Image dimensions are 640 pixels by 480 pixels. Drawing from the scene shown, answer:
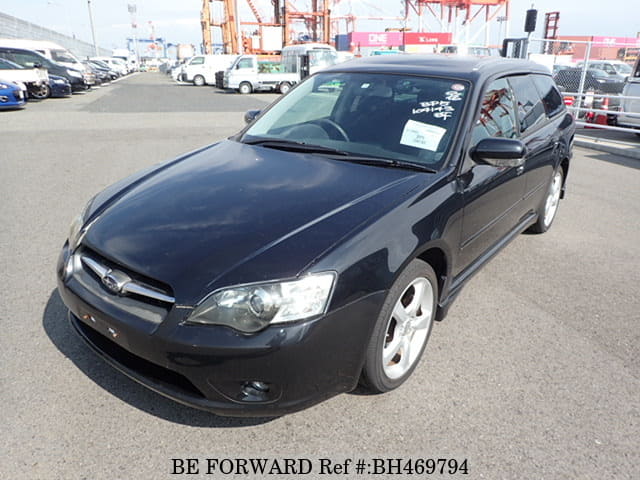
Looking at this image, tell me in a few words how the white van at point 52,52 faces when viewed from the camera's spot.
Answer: facing to the right of the viewer

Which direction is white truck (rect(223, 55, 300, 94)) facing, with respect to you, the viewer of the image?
facing to the left of the viewer

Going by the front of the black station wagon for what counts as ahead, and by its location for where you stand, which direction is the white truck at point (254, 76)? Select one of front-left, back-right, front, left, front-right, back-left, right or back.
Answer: back-right

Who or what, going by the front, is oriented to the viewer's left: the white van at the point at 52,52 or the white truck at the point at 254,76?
the white truck

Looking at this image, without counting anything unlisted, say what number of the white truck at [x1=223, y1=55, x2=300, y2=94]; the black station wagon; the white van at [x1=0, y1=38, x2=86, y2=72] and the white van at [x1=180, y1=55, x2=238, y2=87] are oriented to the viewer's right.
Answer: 1

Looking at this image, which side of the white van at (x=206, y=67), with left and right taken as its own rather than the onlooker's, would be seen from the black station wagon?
left

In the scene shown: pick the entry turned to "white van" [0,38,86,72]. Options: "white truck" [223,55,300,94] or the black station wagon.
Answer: the white truck

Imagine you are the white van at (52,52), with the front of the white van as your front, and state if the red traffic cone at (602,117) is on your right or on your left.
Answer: on your right

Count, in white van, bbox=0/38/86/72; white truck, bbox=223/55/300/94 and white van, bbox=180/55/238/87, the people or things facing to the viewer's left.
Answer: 2

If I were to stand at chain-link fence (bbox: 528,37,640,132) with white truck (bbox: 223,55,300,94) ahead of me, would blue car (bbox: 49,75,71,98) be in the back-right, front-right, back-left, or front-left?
front-left

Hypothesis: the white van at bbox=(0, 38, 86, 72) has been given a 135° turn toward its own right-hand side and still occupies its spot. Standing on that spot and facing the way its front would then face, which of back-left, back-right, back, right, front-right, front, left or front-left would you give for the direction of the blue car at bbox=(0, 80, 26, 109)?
front-left

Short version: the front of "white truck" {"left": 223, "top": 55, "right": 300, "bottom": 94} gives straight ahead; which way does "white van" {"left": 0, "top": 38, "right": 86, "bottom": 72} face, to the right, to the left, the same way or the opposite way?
the opposite way

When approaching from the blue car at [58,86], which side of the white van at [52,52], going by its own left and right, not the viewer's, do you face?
right

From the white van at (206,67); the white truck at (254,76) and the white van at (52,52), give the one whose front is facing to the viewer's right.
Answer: the white van at (52,52)

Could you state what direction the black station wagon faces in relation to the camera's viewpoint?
facing the viewer and to the left of the viewer

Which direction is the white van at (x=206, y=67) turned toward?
to the viewer's left
